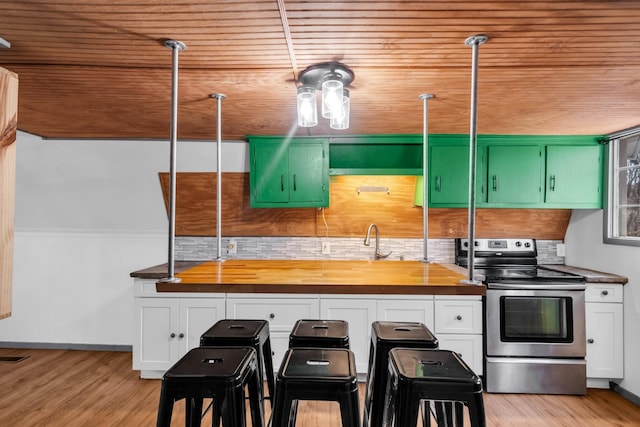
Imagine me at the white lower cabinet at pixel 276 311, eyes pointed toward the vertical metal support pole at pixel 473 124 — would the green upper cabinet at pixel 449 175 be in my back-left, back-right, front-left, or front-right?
front-left

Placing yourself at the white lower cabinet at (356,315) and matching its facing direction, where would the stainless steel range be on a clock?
The stainless steel range is roughly at 9 o'clock from the white lower cabinet.

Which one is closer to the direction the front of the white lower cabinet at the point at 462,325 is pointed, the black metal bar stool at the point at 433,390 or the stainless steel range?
the black metal bar stool

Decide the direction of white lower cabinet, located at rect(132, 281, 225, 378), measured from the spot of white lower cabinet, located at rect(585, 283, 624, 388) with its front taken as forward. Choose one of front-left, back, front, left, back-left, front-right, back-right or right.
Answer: front-right

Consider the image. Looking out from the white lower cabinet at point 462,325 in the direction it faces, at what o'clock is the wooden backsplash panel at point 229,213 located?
The wooden backsplash panel is roughly at 3 o'clock from the white lower cabinet.

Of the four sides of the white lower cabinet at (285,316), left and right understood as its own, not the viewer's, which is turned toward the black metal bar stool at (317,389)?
front

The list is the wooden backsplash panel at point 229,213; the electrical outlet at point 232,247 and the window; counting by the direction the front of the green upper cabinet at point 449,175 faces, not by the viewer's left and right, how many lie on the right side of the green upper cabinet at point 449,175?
2

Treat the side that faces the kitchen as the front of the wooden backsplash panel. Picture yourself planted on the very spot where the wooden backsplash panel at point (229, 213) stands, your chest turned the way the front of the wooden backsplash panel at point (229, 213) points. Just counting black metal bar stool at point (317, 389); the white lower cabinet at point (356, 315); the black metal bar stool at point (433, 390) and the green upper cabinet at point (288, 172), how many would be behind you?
0

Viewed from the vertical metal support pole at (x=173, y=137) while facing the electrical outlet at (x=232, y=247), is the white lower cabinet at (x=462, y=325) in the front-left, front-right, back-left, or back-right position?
front-right

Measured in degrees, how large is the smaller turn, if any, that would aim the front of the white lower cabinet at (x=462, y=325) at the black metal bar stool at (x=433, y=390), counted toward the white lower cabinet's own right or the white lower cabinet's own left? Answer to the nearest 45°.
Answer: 0° — it already faces it

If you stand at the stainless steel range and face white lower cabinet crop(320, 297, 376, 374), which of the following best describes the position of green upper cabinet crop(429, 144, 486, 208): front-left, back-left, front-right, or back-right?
front-right

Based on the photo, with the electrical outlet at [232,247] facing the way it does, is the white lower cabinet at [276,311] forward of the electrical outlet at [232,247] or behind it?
forward

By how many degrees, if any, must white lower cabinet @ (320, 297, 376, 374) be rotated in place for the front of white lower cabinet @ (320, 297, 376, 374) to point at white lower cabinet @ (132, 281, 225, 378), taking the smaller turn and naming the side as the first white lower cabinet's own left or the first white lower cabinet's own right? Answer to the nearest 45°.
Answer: approximately 90° to the first white lower cabinet's own right

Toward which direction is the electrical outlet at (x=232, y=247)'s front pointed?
toward the camera

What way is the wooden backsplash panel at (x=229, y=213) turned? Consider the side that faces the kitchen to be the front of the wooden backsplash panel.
toward the camera

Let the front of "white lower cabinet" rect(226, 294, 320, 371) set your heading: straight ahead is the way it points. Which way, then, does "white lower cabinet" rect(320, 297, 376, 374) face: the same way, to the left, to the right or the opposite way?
the same way

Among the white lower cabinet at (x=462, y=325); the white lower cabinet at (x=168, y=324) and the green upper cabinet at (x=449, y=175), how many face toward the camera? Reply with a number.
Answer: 3

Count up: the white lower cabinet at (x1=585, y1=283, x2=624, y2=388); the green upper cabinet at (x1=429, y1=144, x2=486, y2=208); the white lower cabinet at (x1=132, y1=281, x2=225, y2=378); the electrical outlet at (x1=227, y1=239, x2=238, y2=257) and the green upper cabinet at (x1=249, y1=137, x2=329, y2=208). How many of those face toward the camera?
5

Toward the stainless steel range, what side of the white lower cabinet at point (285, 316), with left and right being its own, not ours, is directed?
left

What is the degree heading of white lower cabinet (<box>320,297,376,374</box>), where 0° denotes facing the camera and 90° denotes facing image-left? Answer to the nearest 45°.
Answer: approximately 0°
